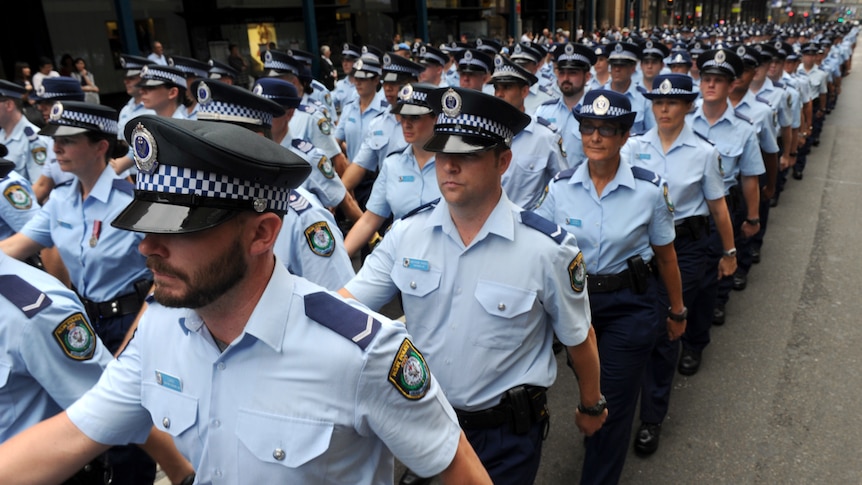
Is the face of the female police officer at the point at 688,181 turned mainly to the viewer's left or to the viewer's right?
to the viewer's left

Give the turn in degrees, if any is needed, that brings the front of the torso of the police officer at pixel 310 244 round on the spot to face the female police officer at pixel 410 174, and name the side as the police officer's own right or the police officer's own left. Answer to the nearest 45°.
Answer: approximately 180°

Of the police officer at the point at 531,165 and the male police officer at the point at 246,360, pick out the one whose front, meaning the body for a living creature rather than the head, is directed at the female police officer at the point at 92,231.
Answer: the police officer

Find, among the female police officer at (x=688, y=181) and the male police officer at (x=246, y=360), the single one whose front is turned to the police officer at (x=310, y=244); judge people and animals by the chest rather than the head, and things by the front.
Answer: the female police officer

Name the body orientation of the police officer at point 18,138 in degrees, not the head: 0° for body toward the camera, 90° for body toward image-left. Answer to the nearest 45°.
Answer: approximately 45°

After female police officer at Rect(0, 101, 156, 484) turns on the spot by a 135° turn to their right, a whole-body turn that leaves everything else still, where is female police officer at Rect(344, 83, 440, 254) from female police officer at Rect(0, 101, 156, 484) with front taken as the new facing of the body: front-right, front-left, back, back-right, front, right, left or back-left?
right

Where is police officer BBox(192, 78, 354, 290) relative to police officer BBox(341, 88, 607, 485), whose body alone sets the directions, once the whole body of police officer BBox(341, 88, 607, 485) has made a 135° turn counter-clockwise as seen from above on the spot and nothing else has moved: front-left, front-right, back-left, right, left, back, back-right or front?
back-left
